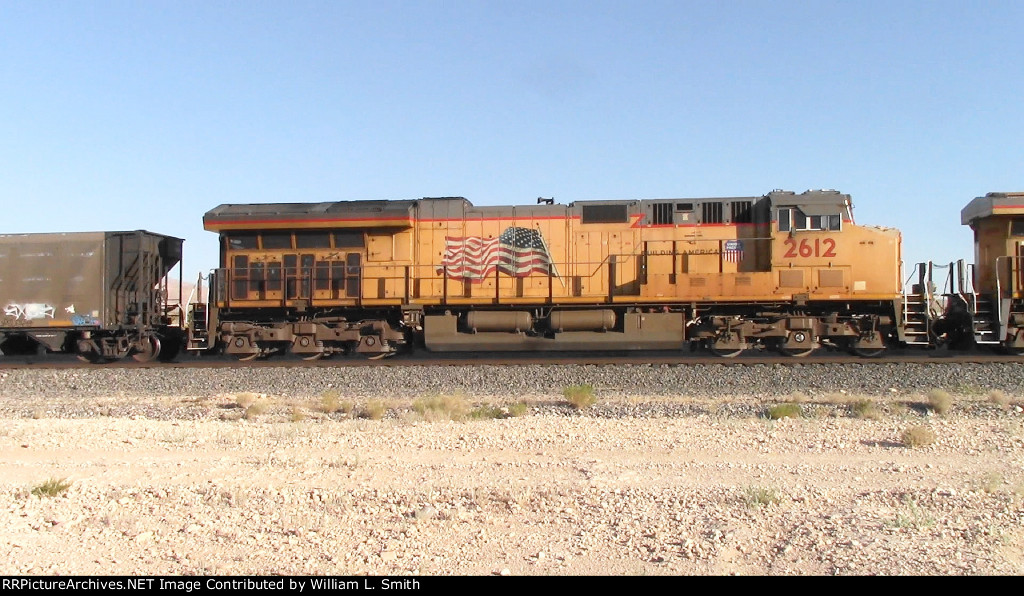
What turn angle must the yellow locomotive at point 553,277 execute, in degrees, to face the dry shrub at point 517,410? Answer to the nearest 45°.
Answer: approximately 90° to its right

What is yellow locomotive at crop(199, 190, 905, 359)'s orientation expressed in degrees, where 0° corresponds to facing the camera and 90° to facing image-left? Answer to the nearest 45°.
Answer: approximately 270°

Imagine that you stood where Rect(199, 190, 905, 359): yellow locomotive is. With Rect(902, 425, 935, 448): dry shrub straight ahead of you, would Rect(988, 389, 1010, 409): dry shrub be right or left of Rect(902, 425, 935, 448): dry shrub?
left

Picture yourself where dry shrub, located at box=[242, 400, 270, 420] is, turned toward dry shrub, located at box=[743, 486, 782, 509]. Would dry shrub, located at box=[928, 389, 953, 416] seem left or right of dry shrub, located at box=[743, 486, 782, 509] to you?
left

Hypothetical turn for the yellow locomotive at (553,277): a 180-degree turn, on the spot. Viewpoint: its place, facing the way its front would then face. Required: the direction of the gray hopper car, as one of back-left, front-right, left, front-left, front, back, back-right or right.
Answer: front

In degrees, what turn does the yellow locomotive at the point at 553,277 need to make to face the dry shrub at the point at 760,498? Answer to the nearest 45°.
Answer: approximately 90° to its right

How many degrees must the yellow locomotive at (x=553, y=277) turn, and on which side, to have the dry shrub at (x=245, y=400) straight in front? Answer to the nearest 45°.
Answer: approximately 135° to its right

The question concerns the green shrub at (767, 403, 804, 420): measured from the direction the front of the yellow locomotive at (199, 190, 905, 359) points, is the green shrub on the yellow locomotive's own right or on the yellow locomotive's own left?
on the yellow locomotive's own right

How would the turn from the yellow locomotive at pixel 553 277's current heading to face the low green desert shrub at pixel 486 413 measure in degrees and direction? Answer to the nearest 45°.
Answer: approximately 90° to its right

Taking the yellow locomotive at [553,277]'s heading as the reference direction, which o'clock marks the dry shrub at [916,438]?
The dry shrub is roughly at 2 o'clock from the yellow locomotive.

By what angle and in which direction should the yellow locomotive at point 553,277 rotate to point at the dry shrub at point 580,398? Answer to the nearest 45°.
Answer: approximately 90° to its right
